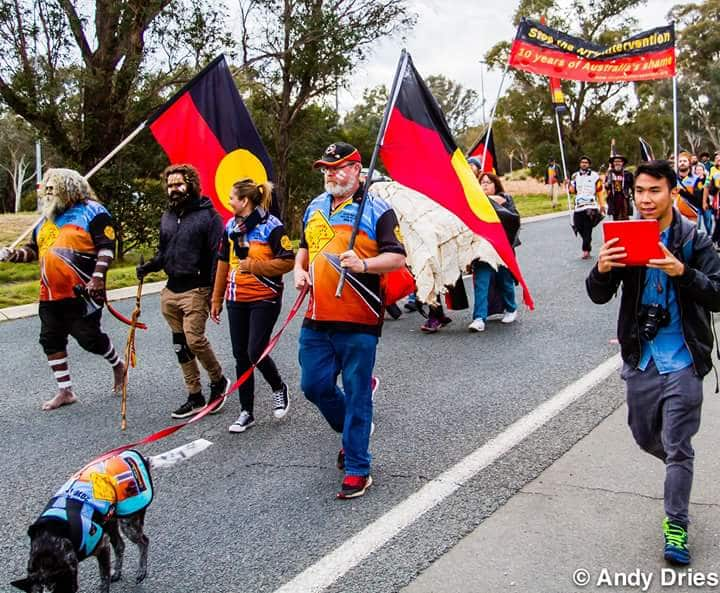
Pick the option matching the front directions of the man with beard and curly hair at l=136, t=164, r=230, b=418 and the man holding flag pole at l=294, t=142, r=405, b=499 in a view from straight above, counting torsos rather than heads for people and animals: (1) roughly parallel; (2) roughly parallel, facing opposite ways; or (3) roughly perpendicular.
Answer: roughly parallel

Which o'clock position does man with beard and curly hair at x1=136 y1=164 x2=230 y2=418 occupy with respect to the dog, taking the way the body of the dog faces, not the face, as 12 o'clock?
The man with beard and curly hair is roughly at 5 o'clock from the dog.

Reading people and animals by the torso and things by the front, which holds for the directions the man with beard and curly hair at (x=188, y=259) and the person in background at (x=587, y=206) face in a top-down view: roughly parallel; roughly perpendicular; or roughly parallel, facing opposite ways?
roughly parallel

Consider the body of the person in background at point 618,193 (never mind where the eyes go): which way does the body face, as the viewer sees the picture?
toward the camera

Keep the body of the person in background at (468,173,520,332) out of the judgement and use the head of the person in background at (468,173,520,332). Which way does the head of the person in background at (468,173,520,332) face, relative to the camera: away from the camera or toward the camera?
toward the camera

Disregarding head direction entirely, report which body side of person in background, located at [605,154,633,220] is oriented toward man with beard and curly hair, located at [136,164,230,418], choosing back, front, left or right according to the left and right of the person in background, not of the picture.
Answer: front

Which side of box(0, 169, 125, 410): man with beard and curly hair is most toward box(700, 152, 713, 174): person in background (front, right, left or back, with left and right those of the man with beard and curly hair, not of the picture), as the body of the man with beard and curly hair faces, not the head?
back

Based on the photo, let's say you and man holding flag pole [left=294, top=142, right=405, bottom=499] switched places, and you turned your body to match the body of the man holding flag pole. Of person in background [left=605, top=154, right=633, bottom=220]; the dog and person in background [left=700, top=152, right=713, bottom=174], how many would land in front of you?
1

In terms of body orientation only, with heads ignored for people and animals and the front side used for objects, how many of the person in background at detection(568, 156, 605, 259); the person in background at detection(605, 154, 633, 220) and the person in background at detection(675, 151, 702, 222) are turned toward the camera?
3

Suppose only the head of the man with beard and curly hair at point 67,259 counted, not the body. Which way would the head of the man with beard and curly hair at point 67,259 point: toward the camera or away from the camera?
toward the camera

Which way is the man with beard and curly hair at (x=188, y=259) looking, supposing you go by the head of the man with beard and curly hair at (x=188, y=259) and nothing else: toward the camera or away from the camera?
toward the camera

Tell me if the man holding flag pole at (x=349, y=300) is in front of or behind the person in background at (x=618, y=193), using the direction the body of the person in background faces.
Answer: in front

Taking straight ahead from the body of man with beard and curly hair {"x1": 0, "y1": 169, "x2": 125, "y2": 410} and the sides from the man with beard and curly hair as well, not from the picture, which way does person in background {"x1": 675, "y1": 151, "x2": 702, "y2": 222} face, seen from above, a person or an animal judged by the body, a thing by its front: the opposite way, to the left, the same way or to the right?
the same way

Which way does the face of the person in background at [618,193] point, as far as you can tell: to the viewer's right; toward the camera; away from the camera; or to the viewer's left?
toward the camera

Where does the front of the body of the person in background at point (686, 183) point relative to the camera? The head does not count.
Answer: toward the camera

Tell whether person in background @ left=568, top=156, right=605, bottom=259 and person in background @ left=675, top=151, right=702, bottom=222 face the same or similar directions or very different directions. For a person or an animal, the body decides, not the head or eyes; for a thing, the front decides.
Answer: same or similar directions

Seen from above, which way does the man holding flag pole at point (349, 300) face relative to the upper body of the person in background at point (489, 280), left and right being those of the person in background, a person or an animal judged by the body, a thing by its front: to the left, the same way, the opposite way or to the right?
the same way

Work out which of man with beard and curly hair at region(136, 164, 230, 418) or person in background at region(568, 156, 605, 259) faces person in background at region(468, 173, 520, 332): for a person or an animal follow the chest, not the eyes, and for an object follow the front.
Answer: person in background at region(568, 156, 605, 259)

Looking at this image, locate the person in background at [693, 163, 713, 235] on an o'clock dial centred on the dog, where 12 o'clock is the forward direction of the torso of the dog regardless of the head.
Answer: The person in background is roughly at 6 o'clock from the dog.

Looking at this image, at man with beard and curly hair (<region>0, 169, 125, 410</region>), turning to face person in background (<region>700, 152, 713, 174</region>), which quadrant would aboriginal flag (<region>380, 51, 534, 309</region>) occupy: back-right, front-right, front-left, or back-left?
front-right

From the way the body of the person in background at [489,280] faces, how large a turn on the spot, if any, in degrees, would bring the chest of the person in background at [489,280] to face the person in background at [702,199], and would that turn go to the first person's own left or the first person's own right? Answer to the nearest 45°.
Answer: approximately 180°
